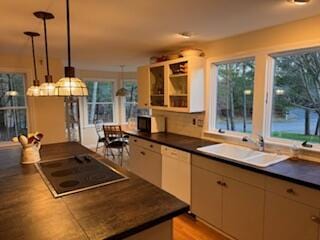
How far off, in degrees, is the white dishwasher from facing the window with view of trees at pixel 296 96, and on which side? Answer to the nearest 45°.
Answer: approximately 135° to its left

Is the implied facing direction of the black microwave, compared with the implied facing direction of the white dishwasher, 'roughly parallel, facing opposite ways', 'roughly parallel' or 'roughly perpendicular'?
roughly parallel

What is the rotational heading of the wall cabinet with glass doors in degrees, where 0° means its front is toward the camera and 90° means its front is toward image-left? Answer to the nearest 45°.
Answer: approximately 45°

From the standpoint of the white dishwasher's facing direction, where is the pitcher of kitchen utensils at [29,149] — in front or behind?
in front

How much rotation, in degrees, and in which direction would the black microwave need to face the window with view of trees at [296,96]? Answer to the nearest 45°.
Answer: approximately 90° to its left

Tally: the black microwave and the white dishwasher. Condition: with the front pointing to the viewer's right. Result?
0

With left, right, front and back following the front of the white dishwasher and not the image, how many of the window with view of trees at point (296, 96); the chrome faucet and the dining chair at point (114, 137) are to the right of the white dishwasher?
1

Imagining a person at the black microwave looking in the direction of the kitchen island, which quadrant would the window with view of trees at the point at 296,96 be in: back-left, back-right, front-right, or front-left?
front-left

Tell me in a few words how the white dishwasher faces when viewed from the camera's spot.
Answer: facing the viewer and to the left of the viewer

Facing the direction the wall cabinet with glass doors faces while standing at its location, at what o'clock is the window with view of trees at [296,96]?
The window with view of trees is roughly at 9 o'clock from the wall cabinet with glass doors.

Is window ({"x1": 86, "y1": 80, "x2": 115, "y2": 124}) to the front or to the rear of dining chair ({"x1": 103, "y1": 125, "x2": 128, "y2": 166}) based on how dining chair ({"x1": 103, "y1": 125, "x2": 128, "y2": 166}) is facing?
to the rear

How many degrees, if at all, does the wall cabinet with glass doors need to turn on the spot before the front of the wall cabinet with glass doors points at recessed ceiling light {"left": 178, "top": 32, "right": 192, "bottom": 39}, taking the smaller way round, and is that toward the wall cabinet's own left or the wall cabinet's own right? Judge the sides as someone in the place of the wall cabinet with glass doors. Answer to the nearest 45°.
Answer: approximately 45° to the wall cabinet's own left

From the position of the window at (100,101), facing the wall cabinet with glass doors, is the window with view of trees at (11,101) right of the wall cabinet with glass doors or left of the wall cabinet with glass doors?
right

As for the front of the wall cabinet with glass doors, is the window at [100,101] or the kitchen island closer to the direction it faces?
the kitchen island

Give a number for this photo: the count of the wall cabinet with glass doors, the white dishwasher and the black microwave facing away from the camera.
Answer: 0

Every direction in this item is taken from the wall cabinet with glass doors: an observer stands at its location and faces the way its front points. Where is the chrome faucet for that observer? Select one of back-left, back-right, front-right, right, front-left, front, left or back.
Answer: left
